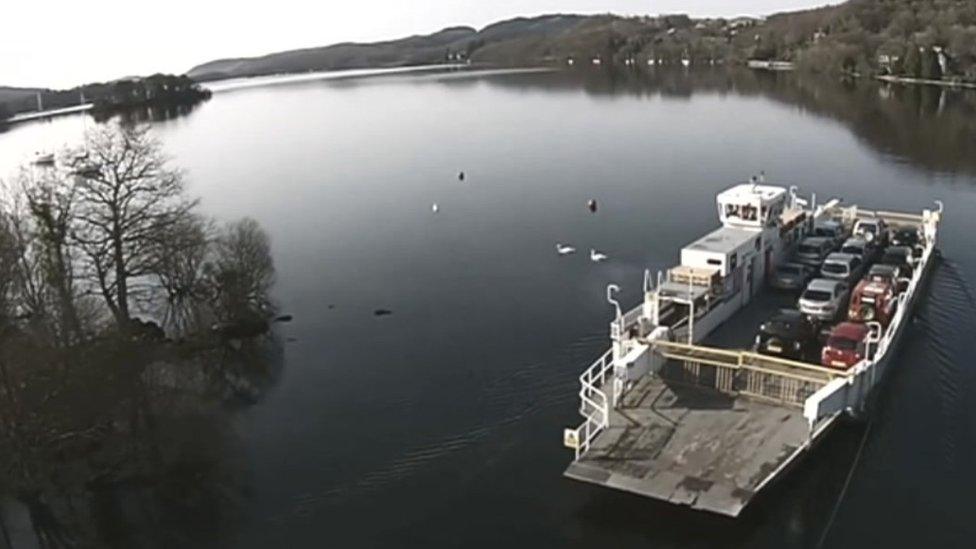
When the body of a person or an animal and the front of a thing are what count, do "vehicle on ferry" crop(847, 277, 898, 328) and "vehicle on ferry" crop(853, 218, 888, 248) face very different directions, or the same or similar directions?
same or similar directions

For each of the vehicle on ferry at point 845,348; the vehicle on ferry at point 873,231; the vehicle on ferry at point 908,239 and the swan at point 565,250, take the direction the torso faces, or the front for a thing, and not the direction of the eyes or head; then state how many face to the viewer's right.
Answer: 0

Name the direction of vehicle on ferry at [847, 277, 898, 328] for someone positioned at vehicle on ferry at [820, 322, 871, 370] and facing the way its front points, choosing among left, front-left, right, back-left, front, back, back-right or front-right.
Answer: back-right

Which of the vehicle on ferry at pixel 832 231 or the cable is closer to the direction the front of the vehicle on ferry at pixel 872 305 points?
the cable

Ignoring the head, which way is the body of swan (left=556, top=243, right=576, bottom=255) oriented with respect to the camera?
to the viewer's left

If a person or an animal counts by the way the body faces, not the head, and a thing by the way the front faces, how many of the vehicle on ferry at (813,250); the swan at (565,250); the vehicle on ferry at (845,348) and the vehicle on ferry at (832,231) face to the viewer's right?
0

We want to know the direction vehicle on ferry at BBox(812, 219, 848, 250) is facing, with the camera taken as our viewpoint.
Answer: facing the viewer and to the left of the viewer

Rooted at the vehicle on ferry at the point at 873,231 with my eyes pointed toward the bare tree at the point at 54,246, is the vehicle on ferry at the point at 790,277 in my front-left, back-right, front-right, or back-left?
front-left

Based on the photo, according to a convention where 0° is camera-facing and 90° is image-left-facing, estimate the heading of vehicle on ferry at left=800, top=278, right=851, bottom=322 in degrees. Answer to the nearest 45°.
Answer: approximately 45°

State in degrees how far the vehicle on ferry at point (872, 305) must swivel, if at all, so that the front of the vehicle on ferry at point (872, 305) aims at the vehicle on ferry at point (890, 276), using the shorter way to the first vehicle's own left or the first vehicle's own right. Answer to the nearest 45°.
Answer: approximately 135° to the first vehicle's own right
